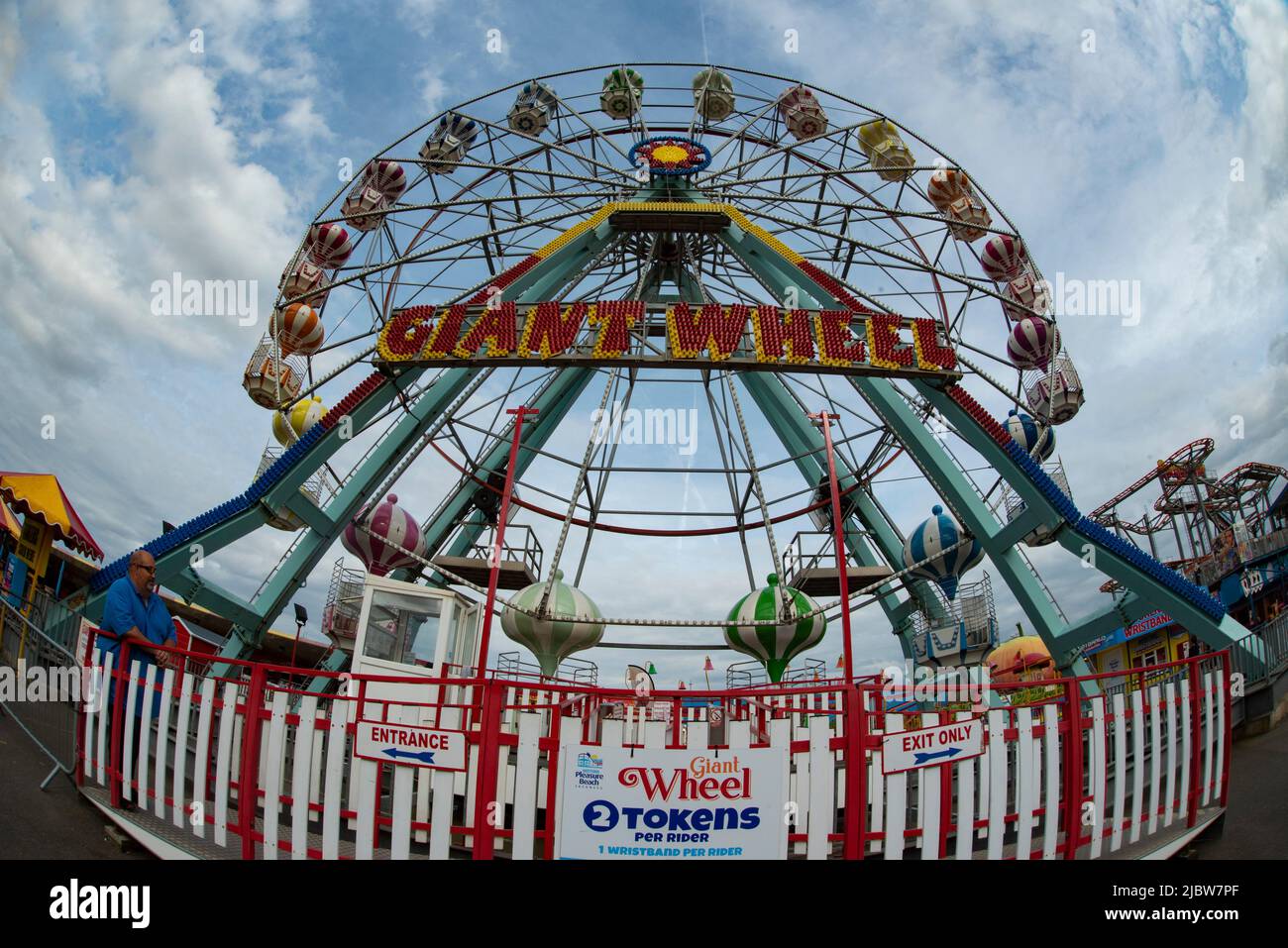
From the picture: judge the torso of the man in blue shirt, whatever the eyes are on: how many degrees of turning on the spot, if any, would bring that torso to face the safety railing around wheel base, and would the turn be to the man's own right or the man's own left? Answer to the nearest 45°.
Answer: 0° — they already face it

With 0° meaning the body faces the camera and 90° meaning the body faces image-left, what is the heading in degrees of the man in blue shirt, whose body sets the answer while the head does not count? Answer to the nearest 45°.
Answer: approximately 315°

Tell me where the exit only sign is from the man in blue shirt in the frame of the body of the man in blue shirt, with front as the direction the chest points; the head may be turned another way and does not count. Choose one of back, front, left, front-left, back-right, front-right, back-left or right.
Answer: front

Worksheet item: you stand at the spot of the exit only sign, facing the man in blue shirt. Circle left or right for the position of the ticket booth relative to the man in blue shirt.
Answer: right

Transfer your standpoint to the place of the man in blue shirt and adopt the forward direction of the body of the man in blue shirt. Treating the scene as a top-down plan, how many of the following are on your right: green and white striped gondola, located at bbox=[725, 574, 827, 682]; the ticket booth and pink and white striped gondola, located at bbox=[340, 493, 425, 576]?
0

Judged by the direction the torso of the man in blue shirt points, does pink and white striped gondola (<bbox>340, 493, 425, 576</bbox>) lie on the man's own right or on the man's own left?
on the man's own left

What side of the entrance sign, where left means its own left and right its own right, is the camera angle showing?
front

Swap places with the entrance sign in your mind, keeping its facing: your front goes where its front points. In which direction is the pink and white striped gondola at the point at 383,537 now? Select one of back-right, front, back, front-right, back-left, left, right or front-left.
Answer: back

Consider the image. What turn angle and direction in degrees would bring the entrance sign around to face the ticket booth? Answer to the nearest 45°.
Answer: approximately 180°

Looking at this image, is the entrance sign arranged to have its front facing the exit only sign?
no

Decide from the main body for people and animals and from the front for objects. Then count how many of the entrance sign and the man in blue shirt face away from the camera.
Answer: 0

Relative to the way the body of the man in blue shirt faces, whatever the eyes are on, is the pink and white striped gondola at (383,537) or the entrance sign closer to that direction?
the entrance sign
